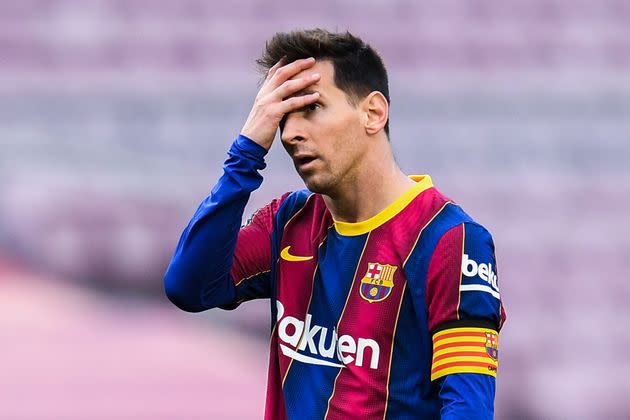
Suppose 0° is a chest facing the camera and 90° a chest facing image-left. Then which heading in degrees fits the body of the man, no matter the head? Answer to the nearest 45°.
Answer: approximately 45°

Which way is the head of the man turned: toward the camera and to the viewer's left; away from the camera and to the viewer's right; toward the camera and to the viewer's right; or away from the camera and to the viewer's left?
toward the camera and to the viewer's left
